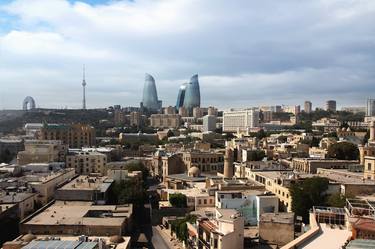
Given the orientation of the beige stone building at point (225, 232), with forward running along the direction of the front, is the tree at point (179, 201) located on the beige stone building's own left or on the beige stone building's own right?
on the beige stone building's own right

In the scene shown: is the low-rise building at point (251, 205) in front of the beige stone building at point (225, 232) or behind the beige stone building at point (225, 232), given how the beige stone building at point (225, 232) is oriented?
behind

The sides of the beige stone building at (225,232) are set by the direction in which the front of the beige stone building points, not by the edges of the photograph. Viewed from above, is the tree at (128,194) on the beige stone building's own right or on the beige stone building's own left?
on the beige stone building's own right

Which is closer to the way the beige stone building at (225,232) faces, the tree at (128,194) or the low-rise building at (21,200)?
the low-rise building

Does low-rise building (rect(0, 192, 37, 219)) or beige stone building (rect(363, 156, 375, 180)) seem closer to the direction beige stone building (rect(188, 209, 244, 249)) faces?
the low-rise building

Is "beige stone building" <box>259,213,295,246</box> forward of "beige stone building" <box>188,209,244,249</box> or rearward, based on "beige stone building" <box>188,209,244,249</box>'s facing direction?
rearward

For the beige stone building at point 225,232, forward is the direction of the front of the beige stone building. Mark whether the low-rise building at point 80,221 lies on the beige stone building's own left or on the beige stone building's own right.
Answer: on the beige stone building's own right

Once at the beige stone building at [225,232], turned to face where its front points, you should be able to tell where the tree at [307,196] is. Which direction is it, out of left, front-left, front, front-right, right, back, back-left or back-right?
back

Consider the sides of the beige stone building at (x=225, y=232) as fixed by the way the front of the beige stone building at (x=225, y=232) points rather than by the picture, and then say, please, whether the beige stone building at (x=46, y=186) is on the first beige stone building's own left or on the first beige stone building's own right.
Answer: on the first beige stone building's own right

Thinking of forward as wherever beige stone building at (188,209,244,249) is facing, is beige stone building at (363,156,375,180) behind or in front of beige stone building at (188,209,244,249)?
behind

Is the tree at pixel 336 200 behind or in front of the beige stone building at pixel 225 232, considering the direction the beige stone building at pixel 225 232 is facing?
behind

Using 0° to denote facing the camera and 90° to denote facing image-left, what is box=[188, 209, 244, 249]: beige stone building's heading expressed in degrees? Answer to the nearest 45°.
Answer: approximately 45°

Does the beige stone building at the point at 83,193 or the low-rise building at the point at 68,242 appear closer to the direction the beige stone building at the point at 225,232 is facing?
the low-rise building

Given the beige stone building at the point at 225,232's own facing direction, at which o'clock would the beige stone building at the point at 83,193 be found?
the beige stone building at the point at 83,193 is roughly at 3 o'clock from the beige stone building at the point at 225,232.
